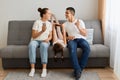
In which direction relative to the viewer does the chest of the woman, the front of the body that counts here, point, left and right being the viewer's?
facing the viewer
